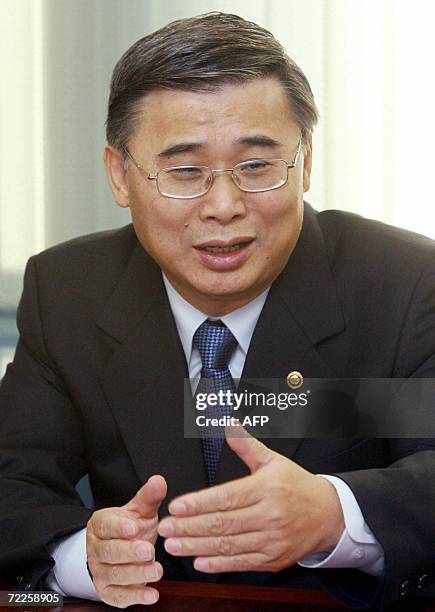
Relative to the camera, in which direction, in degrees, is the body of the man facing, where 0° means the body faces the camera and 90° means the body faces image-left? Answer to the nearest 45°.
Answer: approximately 0°
